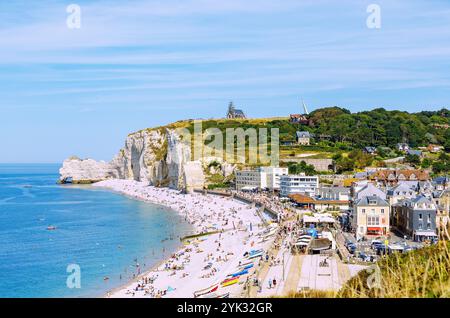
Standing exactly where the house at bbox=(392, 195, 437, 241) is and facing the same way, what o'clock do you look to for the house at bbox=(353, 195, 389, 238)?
the house at bbox=(353, 195, 389, 238) is roughly at 4 o'clock from the house at bbox=(392, 195, 437, 241).

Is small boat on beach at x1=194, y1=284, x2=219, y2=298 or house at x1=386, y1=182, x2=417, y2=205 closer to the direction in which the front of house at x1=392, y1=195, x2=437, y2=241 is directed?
the small boat on beach

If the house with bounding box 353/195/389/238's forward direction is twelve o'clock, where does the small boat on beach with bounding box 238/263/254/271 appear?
The small boat on beach is roughly at 1 o'clock from the house.

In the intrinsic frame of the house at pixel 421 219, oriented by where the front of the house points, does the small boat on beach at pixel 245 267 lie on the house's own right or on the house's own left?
on the house's own right

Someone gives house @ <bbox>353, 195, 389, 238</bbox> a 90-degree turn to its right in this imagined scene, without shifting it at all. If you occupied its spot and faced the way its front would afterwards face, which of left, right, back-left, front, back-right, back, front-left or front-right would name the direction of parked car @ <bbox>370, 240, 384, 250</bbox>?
left

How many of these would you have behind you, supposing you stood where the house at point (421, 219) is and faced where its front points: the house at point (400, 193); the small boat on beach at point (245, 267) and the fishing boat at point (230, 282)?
1

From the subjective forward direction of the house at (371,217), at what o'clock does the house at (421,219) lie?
the house at (421,219) is roughly at 10 o'clock from the house at (371,217).

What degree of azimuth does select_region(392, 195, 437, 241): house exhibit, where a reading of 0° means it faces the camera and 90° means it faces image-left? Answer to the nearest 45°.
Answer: approximately 0°

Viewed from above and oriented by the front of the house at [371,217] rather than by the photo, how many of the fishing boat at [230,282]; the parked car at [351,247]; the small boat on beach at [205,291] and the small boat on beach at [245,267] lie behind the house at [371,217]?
0

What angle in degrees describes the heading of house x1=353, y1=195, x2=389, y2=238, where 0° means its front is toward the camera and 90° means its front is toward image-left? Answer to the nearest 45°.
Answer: approximately 0°

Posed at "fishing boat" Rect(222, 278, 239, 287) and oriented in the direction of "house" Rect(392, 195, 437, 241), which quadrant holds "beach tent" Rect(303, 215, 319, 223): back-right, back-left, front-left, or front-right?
front-left

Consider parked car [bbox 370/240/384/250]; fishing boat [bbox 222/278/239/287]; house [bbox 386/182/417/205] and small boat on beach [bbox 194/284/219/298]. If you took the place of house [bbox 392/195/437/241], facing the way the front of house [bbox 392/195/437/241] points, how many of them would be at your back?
1

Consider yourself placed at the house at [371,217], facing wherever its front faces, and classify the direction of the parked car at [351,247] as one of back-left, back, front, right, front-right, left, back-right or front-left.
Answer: front

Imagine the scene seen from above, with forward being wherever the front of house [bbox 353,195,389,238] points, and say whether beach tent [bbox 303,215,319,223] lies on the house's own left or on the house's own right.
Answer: on the house's own right

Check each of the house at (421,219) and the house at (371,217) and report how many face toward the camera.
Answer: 2

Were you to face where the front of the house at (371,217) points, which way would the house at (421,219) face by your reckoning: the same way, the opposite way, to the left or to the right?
the same way
